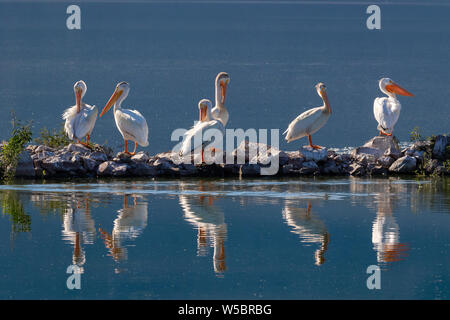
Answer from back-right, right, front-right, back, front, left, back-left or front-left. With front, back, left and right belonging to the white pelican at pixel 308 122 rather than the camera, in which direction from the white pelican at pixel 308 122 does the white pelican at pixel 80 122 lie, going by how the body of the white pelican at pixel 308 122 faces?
back

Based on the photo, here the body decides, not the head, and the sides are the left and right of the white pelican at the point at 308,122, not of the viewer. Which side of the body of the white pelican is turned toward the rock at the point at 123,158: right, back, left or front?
back

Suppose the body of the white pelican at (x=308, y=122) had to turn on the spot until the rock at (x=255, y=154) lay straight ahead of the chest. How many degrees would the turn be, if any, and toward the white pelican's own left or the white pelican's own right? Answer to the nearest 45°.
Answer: approximately 135° to the white pelican's own right

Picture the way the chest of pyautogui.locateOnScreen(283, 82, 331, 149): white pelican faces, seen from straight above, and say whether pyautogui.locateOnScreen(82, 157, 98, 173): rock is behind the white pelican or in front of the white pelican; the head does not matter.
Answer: behind

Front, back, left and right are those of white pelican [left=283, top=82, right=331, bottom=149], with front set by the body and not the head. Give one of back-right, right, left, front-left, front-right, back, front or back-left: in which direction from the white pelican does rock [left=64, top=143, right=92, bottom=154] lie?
back

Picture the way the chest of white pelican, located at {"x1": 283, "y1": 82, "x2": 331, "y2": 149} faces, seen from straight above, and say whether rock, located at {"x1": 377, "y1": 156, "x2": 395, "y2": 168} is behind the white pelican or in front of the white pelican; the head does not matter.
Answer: in front

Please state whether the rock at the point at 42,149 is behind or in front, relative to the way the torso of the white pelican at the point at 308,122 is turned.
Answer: behind

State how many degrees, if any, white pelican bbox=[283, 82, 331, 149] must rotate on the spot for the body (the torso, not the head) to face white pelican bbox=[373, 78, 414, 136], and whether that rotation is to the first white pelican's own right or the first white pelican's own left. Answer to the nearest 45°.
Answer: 0° — it already faces it

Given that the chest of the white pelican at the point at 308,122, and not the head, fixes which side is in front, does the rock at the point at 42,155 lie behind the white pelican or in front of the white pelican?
behind

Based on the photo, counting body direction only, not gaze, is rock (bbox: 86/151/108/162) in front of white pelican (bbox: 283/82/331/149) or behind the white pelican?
behind

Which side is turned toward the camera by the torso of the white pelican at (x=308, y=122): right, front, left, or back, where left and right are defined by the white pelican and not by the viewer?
right

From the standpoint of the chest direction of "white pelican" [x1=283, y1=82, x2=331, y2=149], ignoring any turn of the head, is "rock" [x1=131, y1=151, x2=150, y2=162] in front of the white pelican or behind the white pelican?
behind

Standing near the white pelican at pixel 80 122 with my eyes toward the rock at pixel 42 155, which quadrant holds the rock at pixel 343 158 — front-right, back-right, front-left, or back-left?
back-left
